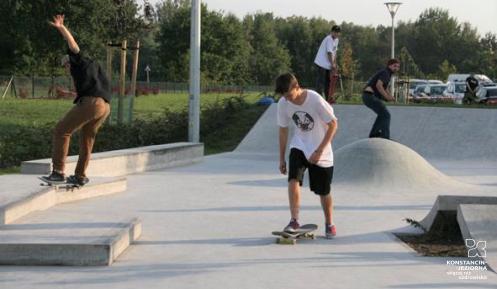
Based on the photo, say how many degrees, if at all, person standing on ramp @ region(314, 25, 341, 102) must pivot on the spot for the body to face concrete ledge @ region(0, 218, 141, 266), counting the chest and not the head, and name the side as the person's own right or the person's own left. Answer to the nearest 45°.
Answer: approximately 90° to the person's own right

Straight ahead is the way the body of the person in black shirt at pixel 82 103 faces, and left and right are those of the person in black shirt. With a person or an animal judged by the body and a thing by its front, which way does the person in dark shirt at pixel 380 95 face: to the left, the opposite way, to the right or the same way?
the opposite way
